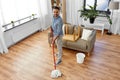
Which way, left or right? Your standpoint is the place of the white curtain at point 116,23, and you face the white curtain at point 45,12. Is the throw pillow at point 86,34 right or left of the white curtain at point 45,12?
left

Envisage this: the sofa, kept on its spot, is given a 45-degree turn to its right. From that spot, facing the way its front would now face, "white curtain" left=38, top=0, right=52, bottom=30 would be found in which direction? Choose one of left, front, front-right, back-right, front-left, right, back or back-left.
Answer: front-right

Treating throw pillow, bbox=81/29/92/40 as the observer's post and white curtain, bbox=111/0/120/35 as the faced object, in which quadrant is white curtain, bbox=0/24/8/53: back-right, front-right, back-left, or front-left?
back-left

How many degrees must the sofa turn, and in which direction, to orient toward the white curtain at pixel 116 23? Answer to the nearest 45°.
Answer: approximately 180°

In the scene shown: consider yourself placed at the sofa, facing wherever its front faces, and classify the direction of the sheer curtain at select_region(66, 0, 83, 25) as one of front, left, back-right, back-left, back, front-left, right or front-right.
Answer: back-right

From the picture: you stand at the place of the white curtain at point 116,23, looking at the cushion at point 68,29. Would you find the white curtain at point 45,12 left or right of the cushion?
right

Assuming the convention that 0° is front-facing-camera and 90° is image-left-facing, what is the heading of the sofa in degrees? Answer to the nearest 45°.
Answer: approximately 45°

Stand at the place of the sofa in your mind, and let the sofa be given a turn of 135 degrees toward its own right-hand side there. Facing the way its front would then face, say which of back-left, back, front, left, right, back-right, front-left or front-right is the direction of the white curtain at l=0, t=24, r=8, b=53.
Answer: left
